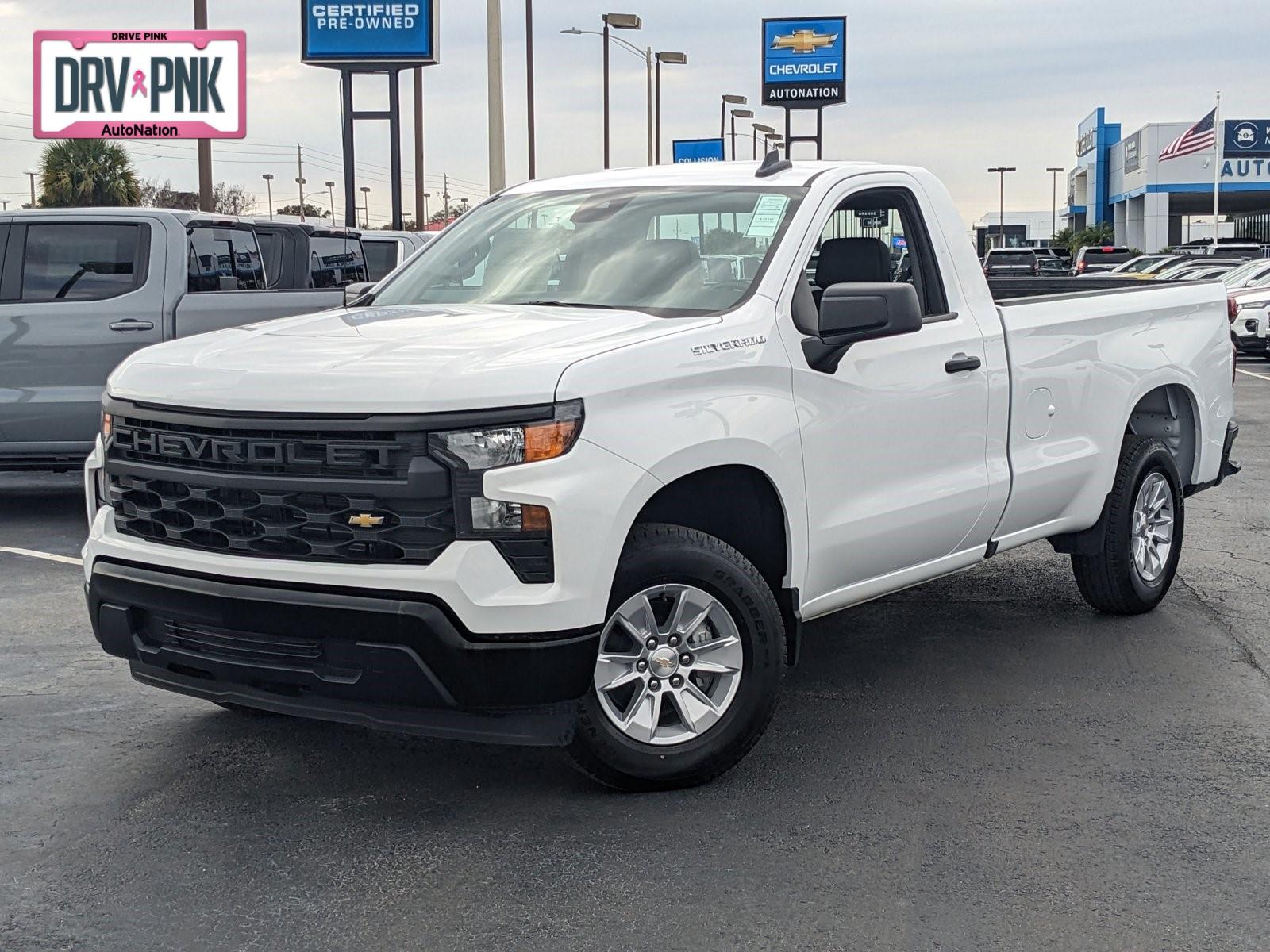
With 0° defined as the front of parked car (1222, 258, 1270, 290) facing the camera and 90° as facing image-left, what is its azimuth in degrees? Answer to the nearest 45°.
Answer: approximately 45°

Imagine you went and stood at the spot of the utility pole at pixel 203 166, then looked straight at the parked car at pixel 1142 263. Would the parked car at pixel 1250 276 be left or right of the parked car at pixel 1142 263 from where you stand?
right

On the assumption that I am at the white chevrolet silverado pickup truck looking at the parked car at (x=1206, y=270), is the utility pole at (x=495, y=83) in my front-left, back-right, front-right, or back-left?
front-left

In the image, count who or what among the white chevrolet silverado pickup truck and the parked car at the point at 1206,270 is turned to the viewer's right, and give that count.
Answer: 0

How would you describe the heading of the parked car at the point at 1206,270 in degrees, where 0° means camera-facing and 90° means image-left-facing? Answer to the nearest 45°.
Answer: approximately 45°

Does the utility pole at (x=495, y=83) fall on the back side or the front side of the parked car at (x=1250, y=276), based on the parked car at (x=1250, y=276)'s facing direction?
on the front side

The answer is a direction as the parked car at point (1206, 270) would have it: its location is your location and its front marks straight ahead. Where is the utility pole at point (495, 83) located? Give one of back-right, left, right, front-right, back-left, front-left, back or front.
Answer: front

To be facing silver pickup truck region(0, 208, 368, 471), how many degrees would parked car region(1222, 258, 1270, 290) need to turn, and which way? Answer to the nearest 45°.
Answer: approximately 45° to its left

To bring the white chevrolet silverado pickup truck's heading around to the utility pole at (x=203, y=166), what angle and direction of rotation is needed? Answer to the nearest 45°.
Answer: approximately 135° to its right

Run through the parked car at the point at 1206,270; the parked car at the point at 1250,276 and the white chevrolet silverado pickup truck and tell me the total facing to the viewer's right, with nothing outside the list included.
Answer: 0

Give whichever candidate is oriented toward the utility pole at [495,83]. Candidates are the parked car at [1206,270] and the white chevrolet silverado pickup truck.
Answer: the parked car
